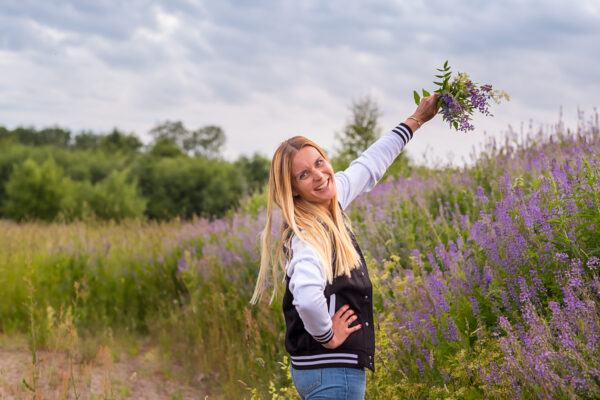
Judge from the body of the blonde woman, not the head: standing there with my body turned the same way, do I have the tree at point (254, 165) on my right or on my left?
on my left

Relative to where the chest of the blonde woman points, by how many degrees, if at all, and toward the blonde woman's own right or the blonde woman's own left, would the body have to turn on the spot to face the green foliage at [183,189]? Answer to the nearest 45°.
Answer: approximately 90° to the blonde woman's own left

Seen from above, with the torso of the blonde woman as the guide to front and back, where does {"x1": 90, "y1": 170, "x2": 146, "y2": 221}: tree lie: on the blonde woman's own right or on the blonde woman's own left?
on the blonde woman's own left

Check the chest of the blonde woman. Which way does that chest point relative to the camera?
to the viewer's right

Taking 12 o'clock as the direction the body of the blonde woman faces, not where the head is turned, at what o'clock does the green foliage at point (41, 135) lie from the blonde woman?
The green foliage is roughly at 8 o'clock from the blonde woman.
